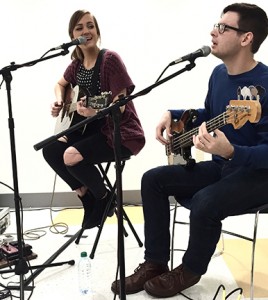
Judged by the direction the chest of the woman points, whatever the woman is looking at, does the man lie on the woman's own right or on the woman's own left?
on the woman's own left

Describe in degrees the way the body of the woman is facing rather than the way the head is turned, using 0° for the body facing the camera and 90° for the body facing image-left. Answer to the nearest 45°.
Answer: approximately 45°

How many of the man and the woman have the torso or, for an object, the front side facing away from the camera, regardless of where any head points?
0

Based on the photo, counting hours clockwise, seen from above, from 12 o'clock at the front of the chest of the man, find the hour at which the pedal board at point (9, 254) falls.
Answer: The pedal board is roughly at 2 o'clock from the man.

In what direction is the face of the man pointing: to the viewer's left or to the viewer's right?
to the viewer's left
